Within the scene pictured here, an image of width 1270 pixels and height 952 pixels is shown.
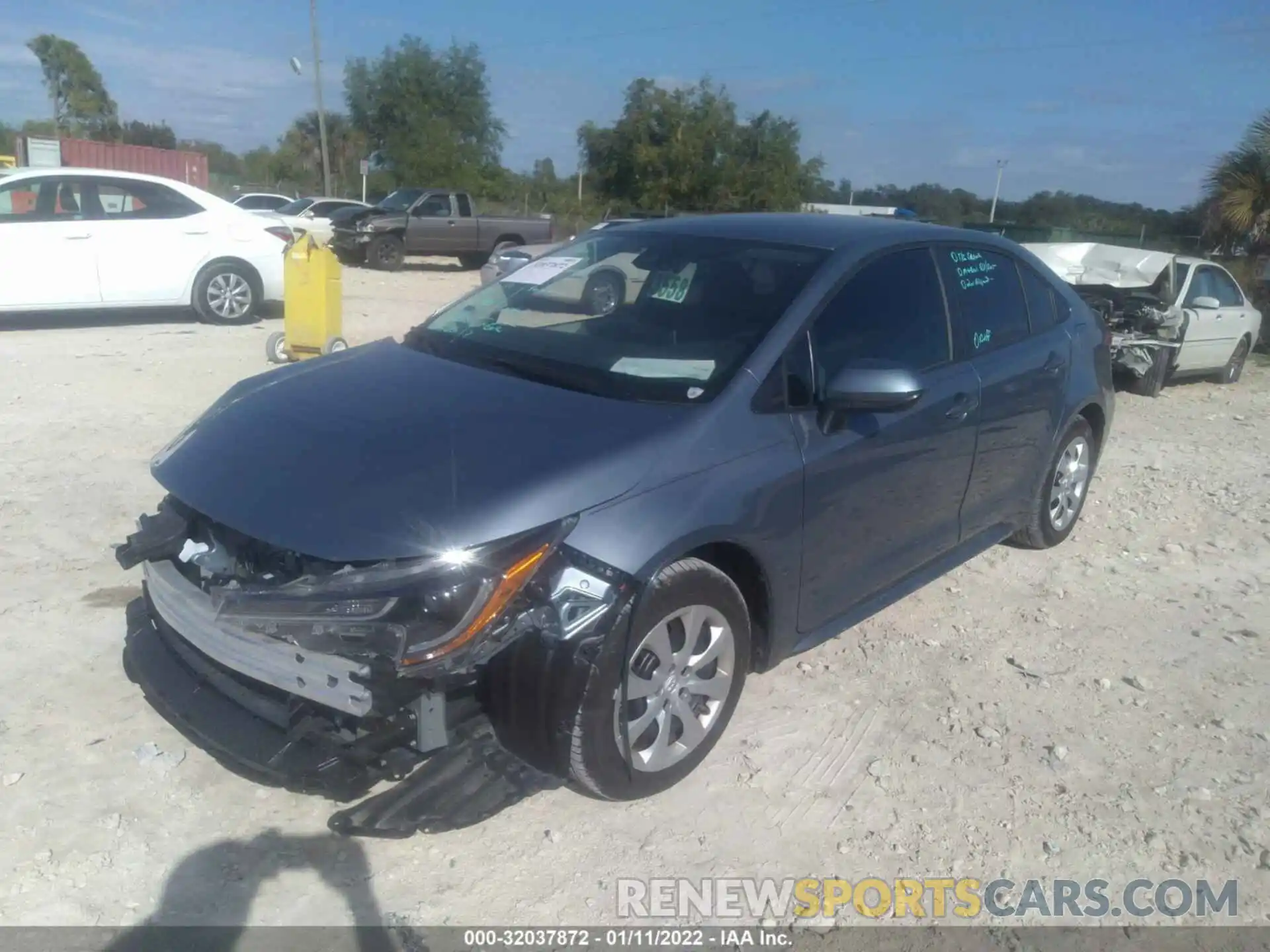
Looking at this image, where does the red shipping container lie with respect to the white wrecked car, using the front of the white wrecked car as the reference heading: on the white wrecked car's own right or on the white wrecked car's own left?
on the white wrecked car's own right

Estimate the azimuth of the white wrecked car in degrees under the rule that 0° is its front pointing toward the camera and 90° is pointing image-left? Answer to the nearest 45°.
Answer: approximately 45°

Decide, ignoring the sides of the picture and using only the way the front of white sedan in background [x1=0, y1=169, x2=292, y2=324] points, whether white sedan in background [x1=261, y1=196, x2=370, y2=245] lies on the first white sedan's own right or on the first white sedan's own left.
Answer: on the first white sedan's own right

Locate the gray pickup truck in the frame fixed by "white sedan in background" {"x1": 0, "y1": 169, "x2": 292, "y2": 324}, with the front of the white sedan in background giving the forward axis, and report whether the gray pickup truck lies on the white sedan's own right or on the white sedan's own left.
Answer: on the white sedan's own right

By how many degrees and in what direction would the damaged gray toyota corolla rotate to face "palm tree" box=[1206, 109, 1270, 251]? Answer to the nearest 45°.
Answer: approximately 180°

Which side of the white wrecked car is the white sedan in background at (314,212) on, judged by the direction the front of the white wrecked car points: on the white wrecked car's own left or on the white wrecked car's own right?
on the white wrecked car's own right

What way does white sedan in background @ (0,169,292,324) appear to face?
to the viewer's left

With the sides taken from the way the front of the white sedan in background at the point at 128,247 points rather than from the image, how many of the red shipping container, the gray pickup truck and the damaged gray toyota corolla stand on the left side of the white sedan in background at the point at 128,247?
1

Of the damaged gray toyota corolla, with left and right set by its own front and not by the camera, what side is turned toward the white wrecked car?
back

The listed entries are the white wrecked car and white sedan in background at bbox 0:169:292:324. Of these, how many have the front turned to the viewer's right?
0

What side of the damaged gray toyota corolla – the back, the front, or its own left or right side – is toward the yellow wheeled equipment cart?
right

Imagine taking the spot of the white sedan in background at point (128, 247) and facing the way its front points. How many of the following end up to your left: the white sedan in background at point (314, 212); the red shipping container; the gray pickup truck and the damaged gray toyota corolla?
1
